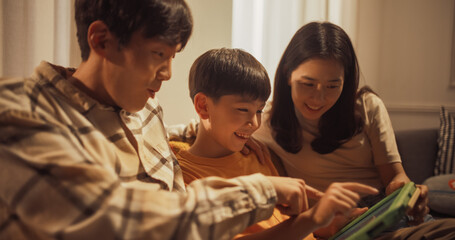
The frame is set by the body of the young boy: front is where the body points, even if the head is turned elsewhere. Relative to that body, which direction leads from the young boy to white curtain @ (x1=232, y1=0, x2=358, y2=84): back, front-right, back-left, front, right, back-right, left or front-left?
back-left

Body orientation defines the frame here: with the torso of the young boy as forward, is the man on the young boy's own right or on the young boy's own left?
on the young boy's own right

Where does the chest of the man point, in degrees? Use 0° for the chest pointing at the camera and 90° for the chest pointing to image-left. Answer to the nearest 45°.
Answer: approximately 315°

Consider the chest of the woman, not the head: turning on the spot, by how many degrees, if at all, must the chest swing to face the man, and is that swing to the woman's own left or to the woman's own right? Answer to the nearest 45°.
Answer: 0° — they already face them

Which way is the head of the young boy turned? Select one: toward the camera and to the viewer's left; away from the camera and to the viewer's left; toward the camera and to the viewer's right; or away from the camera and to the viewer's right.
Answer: toward the camera and to the viewer's right
